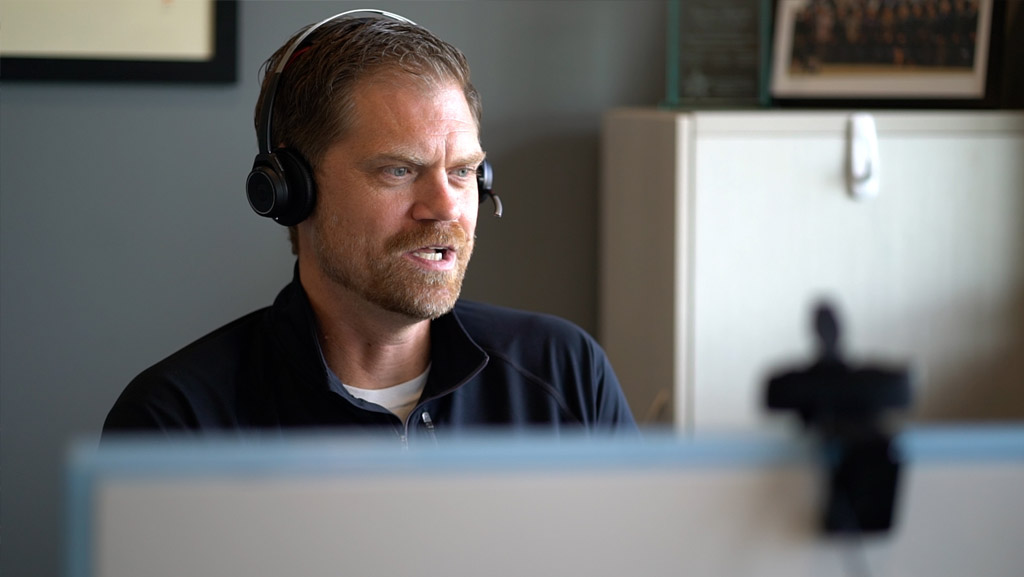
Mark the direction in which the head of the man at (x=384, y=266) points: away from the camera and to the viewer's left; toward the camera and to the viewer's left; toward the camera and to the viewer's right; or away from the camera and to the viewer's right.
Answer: toward the camera and to the viewer's right

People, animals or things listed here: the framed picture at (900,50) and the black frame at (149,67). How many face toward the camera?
2

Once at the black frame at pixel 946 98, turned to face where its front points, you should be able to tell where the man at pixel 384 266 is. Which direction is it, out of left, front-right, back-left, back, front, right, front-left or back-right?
front-right

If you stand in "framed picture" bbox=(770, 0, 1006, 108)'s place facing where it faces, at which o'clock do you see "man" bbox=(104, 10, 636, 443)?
The man is roughly at 1 o'clock from the framed picture.

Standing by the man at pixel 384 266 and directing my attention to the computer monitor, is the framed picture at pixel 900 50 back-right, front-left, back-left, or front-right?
back-left

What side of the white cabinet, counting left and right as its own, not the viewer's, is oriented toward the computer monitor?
front

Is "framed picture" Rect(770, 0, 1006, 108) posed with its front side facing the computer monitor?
yes

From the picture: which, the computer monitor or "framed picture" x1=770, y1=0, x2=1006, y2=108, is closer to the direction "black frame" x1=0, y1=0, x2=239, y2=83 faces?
the computer monitor

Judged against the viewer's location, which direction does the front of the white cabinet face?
facing the viewer

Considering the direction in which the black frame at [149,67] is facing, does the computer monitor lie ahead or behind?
ahead

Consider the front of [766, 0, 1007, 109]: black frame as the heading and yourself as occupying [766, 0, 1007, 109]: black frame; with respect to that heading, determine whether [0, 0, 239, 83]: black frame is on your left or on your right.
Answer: on your right

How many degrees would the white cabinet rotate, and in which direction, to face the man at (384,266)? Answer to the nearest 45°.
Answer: approximately 45° to its right

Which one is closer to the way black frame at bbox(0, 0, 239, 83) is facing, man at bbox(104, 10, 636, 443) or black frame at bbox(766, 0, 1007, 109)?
the man

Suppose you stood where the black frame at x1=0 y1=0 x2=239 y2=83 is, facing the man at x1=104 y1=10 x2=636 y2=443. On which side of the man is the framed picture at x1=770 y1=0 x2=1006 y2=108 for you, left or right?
left

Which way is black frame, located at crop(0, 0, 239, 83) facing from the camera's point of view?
toward the camera

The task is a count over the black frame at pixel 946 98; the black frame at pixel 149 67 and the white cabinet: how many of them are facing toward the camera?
3
